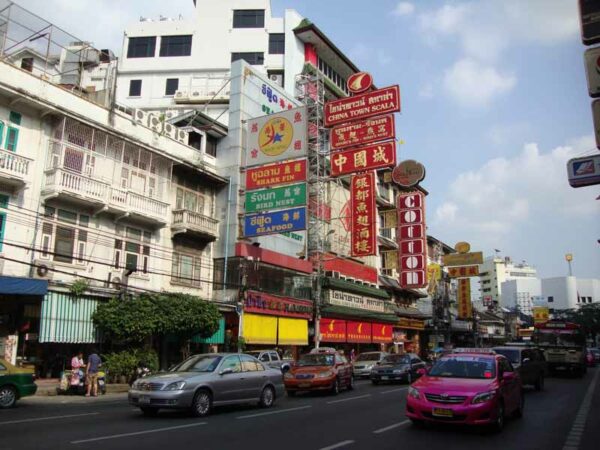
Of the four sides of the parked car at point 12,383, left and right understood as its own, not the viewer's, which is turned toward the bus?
back

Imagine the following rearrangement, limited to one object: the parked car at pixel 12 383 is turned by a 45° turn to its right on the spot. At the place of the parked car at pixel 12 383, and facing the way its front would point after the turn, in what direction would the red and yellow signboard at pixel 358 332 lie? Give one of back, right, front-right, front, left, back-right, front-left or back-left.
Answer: right

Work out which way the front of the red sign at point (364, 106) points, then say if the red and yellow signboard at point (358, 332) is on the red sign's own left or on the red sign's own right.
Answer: on the red sign's own right

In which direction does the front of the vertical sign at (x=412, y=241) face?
toward the camera

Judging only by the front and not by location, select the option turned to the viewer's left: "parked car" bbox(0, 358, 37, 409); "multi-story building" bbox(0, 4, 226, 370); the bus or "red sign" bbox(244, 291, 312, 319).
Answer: the parked car

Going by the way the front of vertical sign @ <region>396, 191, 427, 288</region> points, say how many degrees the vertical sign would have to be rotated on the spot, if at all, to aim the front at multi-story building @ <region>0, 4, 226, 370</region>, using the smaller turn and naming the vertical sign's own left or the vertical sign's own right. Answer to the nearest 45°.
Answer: approximately 45° to the vertical sign's own right

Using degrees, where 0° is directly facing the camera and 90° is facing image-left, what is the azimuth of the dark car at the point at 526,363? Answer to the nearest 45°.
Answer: approximately 45°

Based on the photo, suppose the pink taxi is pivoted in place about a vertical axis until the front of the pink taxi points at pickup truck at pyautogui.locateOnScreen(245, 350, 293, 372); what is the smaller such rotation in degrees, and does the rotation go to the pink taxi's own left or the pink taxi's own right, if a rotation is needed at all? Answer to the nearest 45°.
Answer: approximately 90° to the pink taxi's own right
